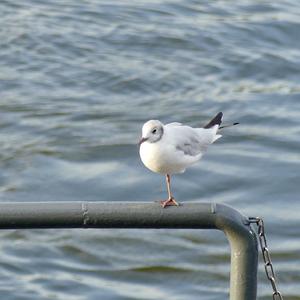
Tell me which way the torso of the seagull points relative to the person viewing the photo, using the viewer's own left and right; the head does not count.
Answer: facing the viewer and to the left of the viewer
